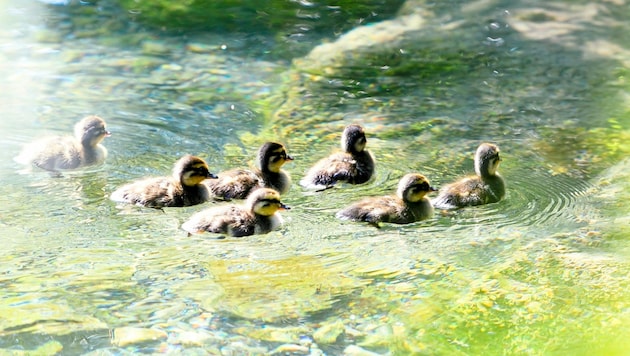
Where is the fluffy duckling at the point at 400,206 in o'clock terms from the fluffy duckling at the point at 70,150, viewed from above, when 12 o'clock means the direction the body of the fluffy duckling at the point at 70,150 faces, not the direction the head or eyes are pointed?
the fluffy duckling at the point at 400,206 is roughly at 1 o'clock from the fluffy duckling at the point at 70,150.

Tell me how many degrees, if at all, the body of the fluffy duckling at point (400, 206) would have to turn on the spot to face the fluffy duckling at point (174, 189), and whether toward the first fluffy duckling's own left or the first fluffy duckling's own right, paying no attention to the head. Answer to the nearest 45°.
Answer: approximately 180°

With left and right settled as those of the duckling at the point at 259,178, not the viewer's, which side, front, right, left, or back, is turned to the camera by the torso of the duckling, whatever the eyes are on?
right

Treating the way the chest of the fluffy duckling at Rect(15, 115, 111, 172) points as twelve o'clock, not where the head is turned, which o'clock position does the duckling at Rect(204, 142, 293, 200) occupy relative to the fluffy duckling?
The duckling is roughly at 1 o'clock from the fluffy duckling.

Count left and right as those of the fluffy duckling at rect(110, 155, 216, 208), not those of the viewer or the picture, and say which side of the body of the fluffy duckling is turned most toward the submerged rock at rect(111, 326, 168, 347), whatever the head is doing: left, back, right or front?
right

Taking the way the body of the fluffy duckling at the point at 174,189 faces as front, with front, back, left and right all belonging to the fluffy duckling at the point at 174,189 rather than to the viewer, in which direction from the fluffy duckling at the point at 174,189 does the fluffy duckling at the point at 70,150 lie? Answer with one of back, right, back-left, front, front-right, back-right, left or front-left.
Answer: back-left

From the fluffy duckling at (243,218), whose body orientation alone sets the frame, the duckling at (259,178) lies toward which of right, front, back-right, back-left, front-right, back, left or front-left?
left

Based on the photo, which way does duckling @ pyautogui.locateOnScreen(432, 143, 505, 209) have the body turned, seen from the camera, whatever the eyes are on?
to the viewer's right

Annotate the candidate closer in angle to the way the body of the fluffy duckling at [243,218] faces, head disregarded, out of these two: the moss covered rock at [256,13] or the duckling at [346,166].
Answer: the duckling

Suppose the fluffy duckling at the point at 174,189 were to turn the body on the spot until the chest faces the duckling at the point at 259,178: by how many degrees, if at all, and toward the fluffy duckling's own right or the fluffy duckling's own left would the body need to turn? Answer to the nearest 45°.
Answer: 0° — it already faces it

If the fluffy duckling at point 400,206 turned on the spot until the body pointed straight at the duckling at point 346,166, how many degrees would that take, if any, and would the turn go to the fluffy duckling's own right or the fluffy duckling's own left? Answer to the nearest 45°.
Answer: approximately 135° to the fluffy duckling's own left

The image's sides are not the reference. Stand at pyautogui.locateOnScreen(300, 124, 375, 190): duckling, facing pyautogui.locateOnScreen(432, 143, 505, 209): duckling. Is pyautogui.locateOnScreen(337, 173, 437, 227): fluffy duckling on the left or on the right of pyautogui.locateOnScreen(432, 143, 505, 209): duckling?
right

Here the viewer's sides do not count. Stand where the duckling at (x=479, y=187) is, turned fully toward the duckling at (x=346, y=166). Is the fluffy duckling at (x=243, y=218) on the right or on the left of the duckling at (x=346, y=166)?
left

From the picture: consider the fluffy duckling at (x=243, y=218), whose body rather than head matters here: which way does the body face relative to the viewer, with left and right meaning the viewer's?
facing to the right of the viewer

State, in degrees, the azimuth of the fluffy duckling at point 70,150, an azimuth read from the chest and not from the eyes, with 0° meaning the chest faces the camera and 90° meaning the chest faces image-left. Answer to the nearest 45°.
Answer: approximately 270°
